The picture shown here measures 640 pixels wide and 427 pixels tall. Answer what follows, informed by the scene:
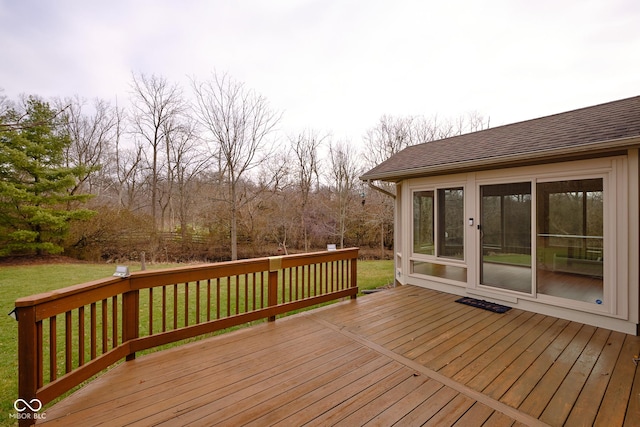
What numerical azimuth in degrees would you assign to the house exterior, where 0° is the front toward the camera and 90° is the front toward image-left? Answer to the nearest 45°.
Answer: approximately 45°

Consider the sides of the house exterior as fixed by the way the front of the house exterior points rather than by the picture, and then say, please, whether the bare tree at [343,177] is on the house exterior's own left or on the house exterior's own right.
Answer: on the house exterior's own right

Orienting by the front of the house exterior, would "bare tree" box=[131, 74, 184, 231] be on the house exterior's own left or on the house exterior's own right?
on the house exterior's own right

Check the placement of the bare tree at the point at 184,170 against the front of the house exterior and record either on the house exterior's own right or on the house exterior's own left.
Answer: on the house exterior's own right

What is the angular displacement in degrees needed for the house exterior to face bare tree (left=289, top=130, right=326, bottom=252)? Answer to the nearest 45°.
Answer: approximately 90° to its right

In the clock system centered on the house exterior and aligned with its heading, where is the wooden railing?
The wooden railing is roughly at 12 o'clock from the house exterior.

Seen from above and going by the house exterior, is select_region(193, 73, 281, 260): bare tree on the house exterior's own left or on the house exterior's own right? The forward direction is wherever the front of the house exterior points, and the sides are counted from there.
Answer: on the house exterior's own right
